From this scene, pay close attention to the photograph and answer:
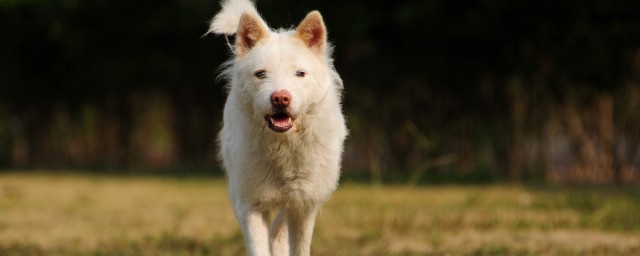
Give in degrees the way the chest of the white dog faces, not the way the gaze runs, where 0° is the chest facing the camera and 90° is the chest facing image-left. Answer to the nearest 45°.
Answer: approximately 0°
